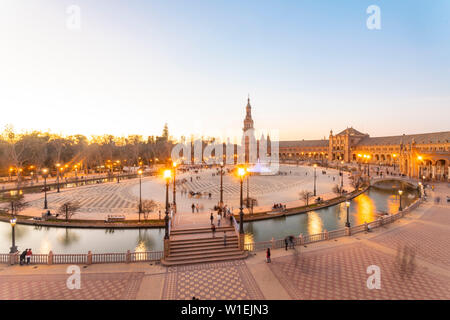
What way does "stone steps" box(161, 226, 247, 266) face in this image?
toward the camera
